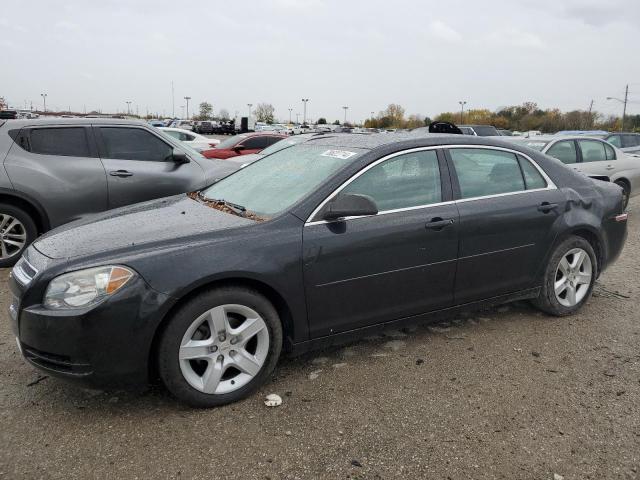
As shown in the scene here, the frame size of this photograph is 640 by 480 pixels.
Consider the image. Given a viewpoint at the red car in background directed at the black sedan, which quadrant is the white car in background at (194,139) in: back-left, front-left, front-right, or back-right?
back-right

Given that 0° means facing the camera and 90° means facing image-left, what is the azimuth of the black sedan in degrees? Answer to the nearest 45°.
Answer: approximately 45°

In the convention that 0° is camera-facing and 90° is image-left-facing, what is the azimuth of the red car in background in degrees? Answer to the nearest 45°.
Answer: approximately 45°

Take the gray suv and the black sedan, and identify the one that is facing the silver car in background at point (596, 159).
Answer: the gray suv

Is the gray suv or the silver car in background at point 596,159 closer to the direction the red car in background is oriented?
the gray suv

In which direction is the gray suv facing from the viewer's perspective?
to the viewer's right

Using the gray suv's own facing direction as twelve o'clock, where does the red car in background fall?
The red car in background is roughly at 10 o'clock from the gray suv.

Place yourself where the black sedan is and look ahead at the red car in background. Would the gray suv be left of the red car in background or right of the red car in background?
left
